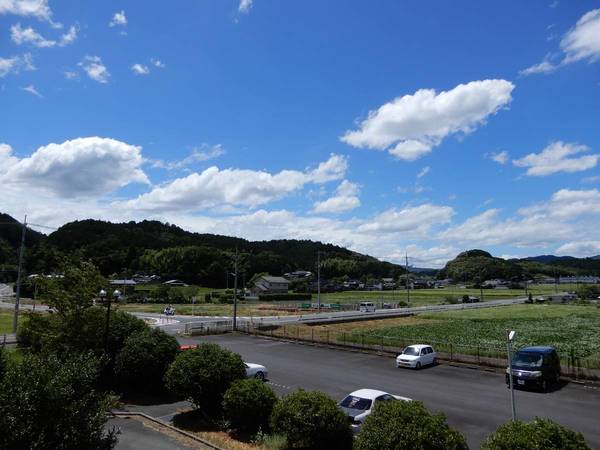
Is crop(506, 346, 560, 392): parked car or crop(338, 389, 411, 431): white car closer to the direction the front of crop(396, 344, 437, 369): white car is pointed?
the white car

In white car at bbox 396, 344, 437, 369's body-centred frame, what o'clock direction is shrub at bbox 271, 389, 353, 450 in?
The shrub is roughly at 11 o'clock from the white car.

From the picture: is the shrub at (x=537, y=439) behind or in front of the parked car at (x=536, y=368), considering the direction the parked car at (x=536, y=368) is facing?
in front

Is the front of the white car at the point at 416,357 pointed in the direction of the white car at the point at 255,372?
yes

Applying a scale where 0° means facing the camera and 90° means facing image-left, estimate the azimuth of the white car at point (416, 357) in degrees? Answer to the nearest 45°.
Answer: approximately 45°

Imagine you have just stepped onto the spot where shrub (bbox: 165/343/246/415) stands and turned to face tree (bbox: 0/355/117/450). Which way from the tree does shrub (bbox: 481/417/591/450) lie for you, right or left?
left

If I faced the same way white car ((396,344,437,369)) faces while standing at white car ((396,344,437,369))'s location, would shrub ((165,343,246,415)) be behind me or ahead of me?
ahead

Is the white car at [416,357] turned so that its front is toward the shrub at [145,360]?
yes

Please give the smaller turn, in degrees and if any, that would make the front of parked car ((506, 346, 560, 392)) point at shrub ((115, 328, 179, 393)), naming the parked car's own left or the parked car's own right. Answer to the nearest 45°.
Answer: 0° — it already faces it

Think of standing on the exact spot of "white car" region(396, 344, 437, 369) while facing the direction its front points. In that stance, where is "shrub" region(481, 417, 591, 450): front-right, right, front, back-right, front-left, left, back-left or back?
front-left
